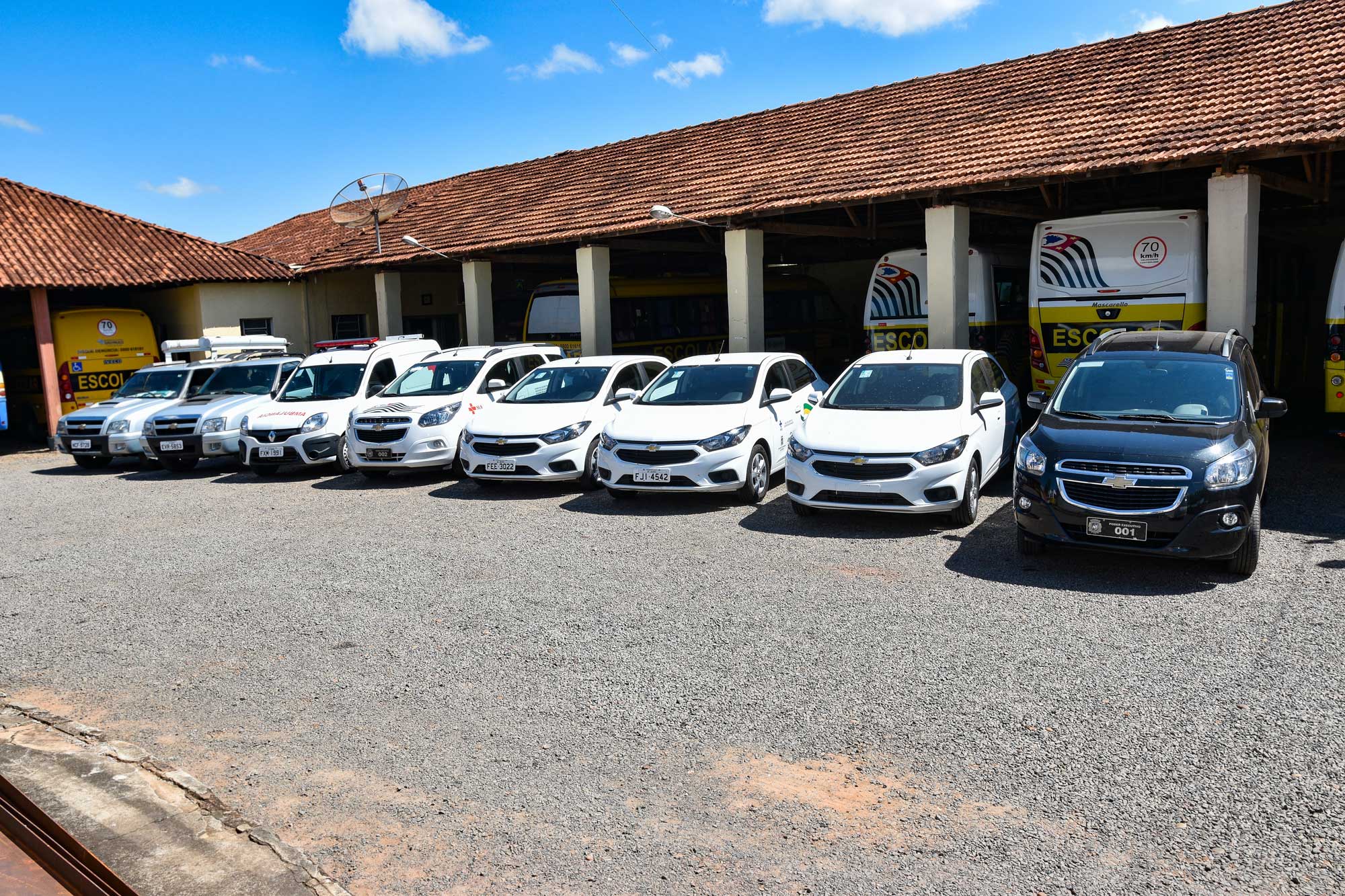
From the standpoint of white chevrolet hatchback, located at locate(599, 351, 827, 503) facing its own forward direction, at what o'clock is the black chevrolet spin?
The black chevrolet spin is roughly at 9 o'clock from the white chevrolet hatchback.

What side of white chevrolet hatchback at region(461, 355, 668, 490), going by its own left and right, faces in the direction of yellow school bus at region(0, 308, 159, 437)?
right

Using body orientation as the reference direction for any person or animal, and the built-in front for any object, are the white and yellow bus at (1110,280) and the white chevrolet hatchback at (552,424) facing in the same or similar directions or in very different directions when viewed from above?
very different directions

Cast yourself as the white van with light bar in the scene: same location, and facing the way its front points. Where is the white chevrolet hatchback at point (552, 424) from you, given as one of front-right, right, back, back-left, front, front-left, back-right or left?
left

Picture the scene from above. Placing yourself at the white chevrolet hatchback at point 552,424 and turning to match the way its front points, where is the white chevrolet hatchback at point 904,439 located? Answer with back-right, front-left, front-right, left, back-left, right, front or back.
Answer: left

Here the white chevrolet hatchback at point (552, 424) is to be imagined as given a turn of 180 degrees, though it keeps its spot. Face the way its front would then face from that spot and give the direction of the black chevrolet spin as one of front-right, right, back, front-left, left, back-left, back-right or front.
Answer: right

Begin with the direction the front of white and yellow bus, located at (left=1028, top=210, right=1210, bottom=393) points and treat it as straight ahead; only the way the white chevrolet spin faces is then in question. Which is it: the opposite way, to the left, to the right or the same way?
the opposite way

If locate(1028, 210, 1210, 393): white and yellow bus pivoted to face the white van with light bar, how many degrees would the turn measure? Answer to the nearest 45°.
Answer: approximately 90° to its left

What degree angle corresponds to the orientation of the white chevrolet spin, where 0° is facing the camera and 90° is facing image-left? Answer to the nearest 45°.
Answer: approximately 45°

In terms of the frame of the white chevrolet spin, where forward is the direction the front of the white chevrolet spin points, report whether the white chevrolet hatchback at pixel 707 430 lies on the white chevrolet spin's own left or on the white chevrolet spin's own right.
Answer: on the white chevrolet spin's own left

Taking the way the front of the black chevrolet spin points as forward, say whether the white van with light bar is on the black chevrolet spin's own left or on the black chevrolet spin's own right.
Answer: on the black chevrolet spin's own right

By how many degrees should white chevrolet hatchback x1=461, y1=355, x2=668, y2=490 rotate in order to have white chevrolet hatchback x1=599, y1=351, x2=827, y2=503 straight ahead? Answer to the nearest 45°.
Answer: approximately 90° to its left

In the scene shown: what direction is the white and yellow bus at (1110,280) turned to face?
away from the camera

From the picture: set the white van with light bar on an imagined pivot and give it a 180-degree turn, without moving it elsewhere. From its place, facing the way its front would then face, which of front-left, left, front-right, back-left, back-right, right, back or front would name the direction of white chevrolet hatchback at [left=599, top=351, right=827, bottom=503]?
right

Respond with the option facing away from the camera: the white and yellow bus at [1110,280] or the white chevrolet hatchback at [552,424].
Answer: the white and yellow bus
